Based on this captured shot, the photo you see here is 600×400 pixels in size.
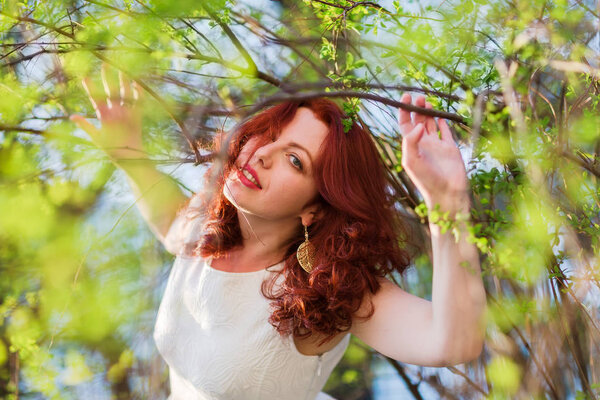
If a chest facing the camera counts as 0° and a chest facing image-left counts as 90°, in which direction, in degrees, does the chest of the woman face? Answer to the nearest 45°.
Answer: approximately 45°
